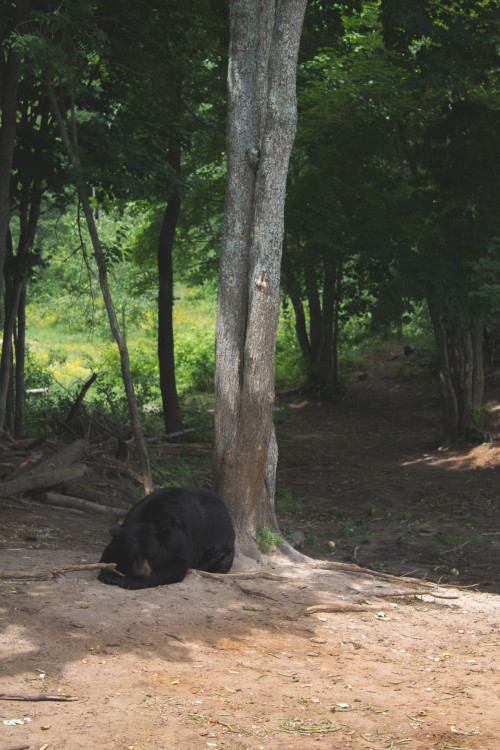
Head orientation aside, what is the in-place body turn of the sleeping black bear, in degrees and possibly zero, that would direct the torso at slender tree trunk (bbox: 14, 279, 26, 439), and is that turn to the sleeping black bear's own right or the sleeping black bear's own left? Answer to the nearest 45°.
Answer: approximately 135° to the sleeping black bear's own right

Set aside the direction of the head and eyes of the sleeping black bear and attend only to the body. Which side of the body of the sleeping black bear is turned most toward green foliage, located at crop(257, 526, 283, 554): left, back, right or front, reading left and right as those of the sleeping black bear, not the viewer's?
back

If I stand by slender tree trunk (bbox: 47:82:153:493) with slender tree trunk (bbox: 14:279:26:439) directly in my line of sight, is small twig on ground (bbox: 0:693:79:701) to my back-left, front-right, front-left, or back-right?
back-left

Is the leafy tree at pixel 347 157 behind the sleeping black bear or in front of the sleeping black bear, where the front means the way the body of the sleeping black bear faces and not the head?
behind

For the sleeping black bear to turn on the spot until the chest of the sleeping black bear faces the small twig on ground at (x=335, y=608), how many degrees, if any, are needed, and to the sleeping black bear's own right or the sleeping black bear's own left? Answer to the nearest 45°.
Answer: approximately 135° to the sleeping black bear's own left

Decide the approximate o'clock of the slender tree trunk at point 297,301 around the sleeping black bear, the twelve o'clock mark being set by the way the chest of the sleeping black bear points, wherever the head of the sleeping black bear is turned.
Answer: The slender tree trunk is roughly at 5 o'clock from the sleeping black bear.

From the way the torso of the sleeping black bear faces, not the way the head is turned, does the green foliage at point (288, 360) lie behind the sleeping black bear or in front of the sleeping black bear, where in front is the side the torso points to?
behind

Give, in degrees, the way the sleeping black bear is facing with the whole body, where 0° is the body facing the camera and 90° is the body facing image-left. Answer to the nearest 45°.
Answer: approximately 45°

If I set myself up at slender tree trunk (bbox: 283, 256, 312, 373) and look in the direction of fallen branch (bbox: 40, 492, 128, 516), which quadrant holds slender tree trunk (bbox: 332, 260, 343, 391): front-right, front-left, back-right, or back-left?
front-left

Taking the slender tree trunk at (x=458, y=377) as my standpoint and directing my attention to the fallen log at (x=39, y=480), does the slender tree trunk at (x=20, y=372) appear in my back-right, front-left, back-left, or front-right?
front-right
